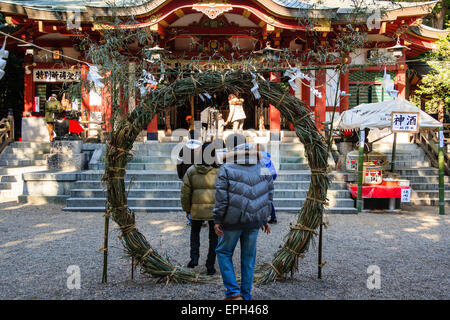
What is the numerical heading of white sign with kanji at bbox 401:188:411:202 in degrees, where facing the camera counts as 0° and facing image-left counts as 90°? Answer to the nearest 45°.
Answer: approximately 0°

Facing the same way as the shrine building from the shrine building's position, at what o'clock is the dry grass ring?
The dry grass ring is roughly at 12 o'clock from the shrine building.
